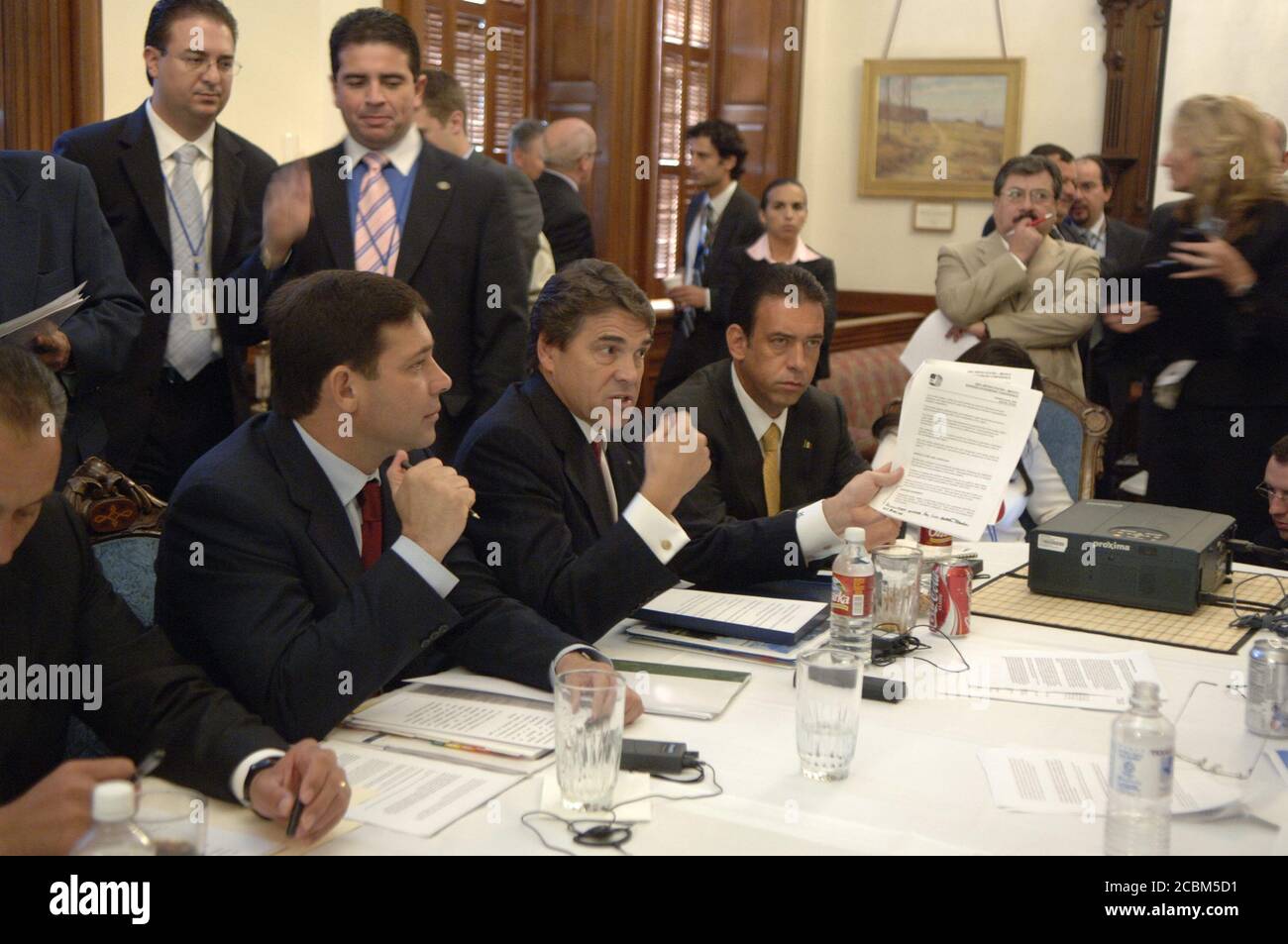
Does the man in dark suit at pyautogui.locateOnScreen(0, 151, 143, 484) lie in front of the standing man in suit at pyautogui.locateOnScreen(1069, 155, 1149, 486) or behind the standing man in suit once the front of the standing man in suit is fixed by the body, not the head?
in front

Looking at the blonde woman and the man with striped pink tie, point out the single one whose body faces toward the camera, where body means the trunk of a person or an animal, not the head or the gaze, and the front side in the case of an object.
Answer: the man with striped pink tie

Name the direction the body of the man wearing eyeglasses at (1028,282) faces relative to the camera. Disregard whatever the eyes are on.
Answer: toward the camera

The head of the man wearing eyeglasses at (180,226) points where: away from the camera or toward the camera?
toward the camera

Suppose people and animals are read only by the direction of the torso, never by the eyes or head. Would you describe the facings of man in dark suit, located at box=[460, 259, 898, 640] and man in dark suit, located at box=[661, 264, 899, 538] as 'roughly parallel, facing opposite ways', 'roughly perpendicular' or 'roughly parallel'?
roughly parallel

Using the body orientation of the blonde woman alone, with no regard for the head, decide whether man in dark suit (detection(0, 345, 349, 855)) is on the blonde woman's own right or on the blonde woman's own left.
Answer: on the blonde woman's own left

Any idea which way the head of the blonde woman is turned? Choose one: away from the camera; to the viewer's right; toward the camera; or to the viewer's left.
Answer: to the viewer's left

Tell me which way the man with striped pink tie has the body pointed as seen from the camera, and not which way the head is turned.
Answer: toward the camera

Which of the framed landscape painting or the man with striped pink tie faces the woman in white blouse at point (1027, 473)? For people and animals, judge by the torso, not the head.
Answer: the framed landscape painting

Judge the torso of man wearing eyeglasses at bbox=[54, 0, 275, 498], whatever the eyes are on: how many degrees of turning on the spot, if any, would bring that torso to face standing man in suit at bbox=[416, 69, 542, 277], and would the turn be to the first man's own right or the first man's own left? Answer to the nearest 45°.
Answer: approximately 90° to the first man's own left

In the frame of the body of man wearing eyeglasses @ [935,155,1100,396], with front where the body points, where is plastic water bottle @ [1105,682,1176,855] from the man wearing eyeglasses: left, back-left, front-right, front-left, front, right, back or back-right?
front

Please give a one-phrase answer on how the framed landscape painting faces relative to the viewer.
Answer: facing the viewer

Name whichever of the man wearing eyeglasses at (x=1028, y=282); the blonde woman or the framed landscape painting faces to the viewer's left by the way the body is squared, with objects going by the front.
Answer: the blonde woman

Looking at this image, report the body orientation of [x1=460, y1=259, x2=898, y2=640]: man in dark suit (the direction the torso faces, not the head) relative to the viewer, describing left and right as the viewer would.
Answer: facing the viewer and to the right of the viewer

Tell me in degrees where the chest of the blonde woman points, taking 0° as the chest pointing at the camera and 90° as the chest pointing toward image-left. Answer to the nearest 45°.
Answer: approximately 90°
